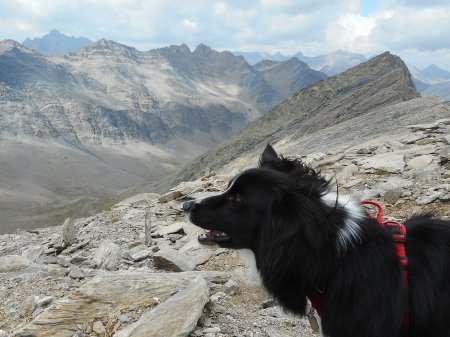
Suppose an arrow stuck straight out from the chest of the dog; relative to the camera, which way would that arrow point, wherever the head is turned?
to the viewer's left

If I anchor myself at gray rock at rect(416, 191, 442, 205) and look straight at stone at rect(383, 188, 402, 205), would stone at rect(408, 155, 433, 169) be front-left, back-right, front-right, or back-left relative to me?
front-right

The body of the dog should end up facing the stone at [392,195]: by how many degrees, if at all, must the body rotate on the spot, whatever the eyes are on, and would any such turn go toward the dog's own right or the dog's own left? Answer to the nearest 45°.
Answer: approximately 90° to the dog's own right

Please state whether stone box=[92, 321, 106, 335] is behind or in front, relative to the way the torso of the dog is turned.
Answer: in front

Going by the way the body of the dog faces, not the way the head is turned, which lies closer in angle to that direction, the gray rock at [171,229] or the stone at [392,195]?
the gray rock

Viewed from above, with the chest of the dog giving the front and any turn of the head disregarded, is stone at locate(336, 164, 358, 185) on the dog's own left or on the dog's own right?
on the dog's own right

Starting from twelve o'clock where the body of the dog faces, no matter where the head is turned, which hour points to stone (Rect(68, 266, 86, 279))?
The stone is roughly at 1 o'clock from the dog.

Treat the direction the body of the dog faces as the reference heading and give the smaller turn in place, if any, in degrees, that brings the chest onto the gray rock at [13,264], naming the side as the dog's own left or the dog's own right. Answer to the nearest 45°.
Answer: approximately 45° to the dog's own right

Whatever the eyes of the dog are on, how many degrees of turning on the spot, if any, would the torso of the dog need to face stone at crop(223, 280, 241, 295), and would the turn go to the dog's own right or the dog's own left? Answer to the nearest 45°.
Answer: approximately 45° to the dog's own right

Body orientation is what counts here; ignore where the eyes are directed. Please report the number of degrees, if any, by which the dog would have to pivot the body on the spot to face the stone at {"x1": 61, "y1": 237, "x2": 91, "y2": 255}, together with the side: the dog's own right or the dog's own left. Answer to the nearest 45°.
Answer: approximately 45° to the dog's own right

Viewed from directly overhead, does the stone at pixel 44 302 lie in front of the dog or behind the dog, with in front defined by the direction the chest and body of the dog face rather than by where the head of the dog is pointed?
in front

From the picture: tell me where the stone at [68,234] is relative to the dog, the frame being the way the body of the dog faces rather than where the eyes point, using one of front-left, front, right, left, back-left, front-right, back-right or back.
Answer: front-right

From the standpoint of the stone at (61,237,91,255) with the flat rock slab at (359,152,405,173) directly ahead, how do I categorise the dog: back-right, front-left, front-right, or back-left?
back-right
